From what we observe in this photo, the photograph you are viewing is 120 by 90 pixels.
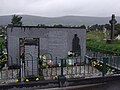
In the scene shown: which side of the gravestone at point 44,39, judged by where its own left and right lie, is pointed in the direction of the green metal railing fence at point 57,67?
front

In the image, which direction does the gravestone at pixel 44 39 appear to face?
toward the camera
